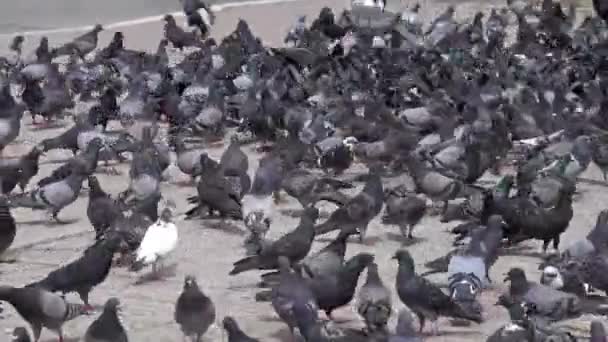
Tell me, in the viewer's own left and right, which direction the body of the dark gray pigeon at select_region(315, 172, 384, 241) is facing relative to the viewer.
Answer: facing to the right of the viewer

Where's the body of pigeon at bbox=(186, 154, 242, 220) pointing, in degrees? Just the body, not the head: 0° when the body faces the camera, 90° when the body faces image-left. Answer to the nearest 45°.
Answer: approximately 90°

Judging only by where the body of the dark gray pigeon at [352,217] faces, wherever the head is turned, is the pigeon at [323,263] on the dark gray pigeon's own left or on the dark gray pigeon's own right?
on the dark gray pigeon's own right

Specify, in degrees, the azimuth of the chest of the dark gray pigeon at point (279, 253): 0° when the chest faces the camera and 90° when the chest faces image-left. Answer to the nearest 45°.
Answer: approximately 270°

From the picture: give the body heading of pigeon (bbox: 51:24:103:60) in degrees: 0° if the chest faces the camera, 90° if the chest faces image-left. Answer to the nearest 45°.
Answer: approximately 270°

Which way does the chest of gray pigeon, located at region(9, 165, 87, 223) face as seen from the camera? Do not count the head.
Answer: to the viewer's right
